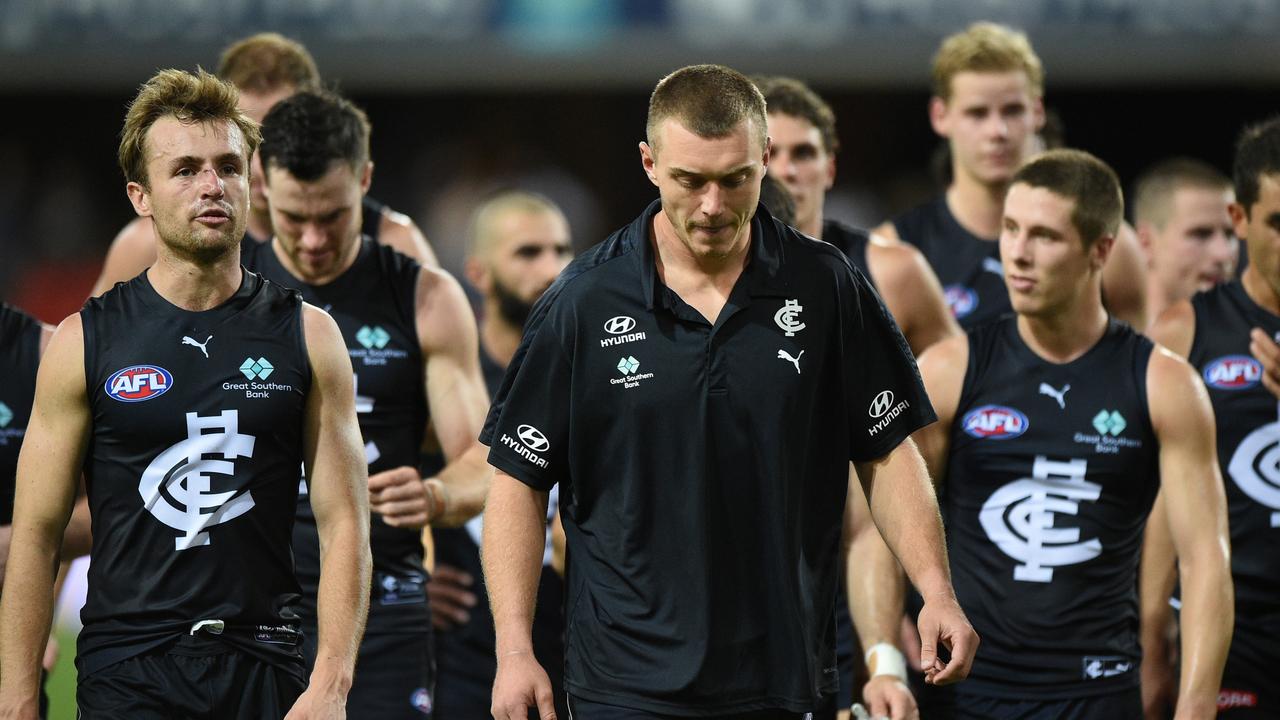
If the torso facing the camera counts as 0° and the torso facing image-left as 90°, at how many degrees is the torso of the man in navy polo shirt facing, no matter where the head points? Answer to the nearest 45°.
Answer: approximately 0°
